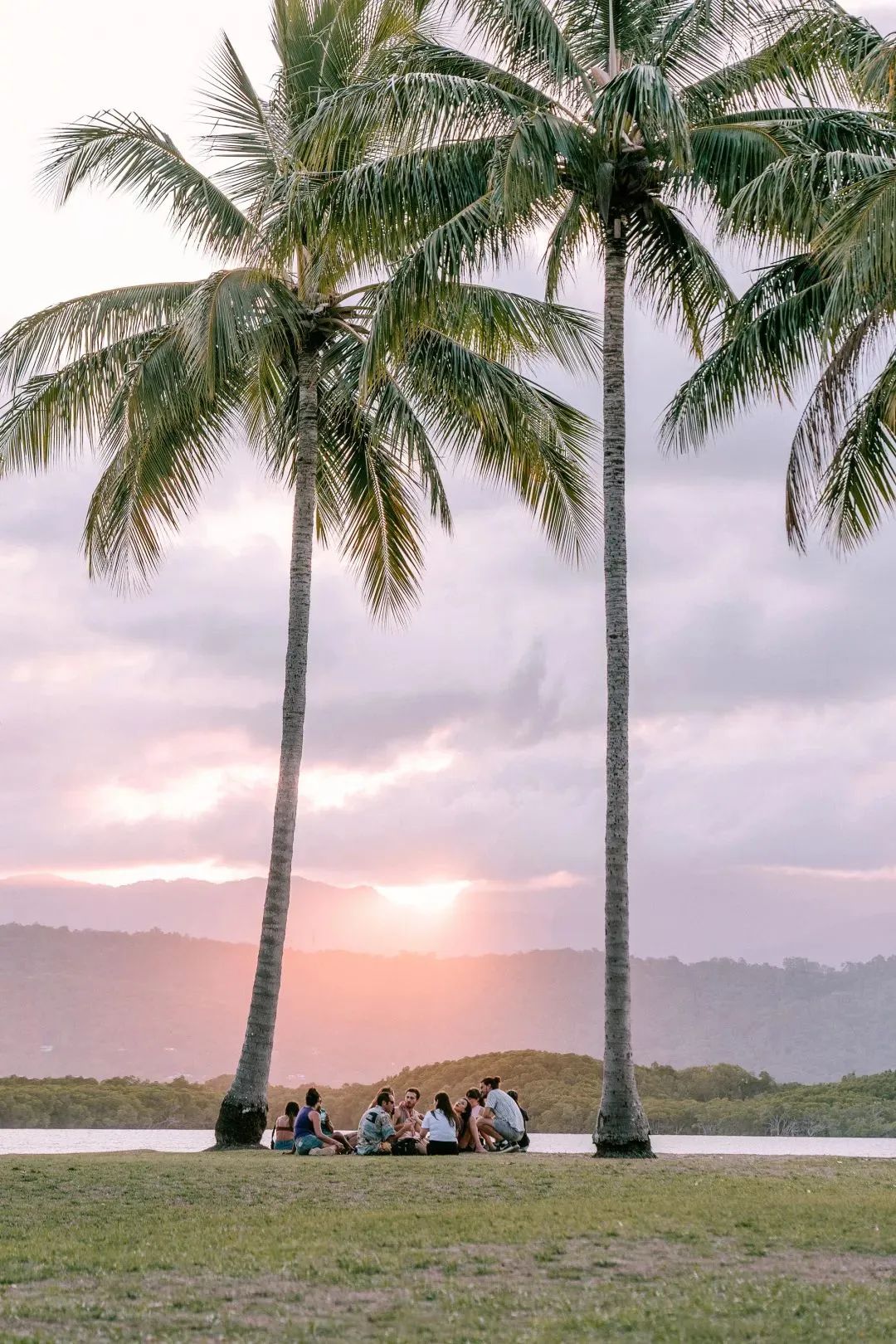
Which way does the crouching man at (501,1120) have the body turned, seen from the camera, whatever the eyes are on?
to the viewer's left

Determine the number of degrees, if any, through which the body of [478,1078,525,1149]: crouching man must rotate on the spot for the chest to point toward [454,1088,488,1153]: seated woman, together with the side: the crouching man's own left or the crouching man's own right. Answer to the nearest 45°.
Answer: approximately 45° to the crouching man's own left

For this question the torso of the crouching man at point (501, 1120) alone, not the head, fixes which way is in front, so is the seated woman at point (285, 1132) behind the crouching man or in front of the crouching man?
in front

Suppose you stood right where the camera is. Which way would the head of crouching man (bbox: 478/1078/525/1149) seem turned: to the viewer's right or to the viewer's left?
to the viewer's left

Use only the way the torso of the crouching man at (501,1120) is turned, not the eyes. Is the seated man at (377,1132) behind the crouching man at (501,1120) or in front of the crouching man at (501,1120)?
in front

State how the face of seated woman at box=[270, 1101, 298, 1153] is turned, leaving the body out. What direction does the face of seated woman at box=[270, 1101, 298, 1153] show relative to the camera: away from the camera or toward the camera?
away from the camera

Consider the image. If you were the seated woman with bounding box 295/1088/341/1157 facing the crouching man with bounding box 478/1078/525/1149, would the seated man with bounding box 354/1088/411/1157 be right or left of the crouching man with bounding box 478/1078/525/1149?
right

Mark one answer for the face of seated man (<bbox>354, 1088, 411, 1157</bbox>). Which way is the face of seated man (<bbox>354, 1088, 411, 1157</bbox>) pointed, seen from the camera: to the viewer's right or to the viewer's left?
to the viewer's right

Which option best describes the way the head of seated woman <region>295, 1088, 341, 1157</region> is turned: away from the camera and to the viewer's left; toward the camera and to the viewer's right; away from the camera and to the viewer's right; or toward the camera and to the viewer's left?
away from the camera and to the viewer's right
